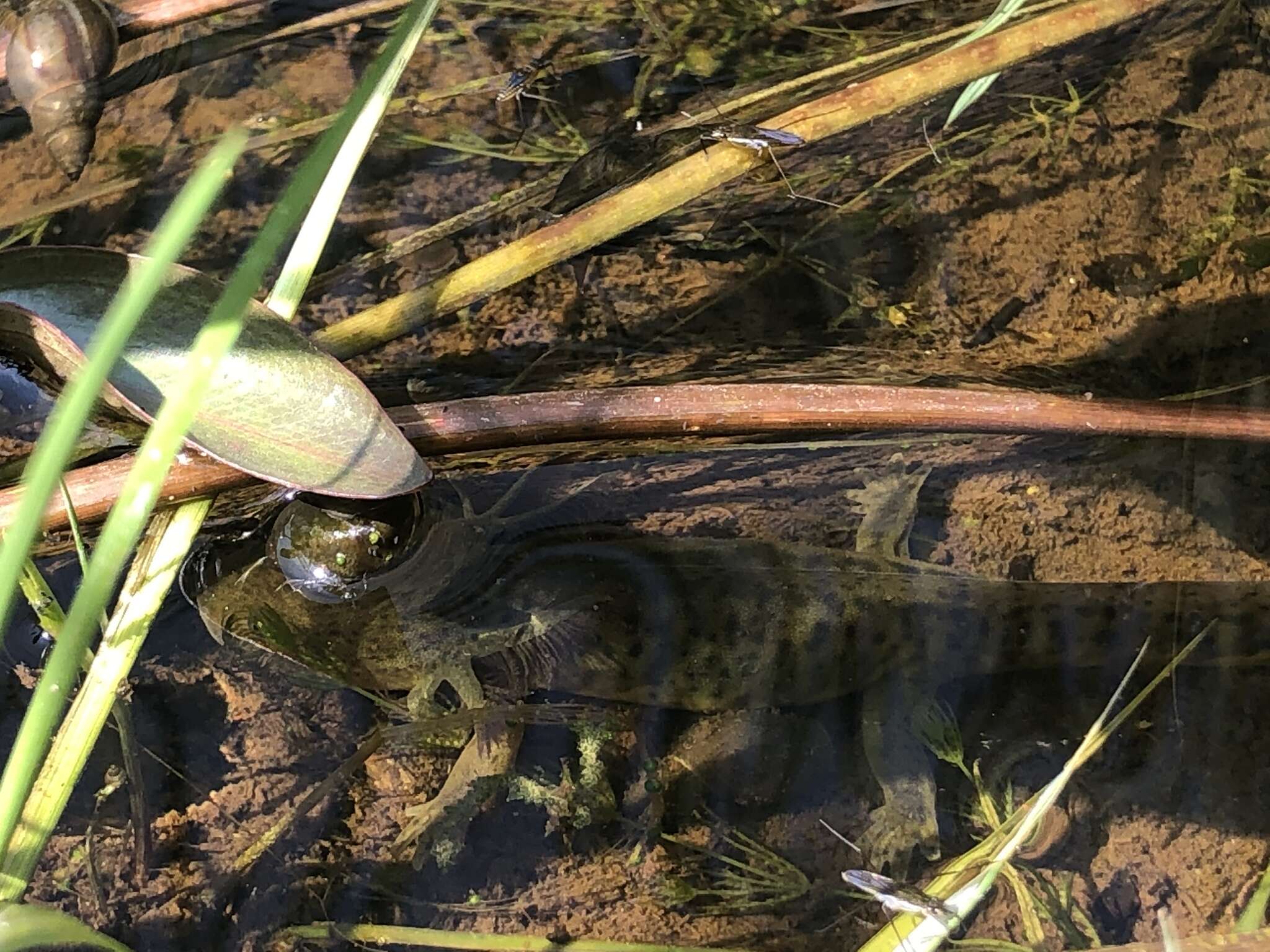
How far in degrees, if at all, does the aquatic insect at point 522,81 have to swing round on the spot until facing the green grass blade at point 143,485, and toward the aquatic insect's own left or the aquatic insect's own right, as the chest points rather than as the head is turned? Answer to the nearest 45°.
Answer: approximately 180°

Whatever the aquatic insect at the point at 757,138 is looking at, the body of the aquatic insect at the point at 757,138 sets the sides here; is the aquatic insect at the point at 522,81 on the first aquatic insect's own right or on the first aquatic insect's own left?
on the first aquatic insect's own right

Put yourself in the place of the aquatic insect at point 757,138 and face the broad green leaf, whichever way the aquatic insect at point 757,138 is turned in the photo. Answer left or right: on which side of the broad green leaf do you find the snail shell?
right

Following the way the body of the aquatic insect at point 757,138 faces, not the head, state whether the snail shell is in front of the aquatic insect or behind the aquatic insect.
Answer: in front

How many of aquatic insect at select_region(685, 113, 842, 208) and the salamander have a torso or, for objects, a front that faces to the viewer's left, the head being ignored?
2

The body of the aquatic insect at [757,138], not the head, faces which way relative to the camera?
to the viewer's left

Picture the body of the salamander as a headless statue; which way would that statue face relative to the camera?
to the viewer's left

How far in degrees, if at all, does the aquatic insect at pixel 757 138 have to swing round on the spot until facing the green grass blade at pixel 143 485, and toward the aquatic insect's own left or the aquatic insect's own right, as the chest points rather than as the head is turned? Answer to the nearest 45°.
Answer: approximately 90° to the aquatic insect's own left

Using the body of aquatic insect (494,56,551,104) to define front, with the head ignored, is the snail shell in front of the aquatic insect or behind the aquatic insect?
in front
